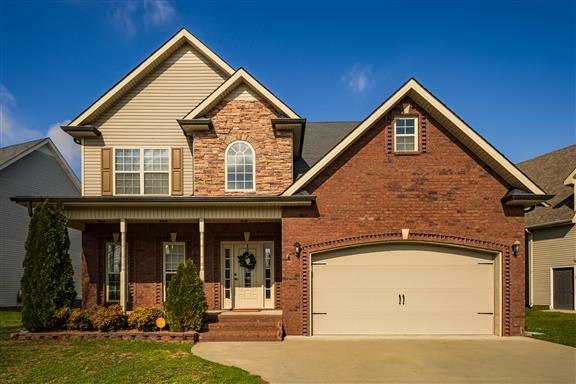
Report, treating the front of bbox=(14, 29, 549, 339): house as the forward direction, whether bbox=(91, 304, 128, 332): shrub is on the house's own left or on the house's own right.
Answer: on the house's own right

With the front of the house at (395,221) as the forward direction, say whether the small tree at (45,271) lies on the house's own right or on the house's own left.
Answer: on the house's own right

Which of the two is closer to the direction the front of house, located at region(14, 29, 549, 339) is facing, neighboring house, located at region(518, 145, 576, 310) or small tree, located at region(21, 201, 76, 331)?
the small tree

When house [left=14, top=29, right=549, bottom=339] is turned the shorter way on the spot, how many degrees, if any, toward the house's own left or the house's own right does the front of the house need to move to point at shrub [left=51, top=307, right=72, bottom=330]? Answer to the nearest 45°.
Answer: approximately 90° to the house's own right

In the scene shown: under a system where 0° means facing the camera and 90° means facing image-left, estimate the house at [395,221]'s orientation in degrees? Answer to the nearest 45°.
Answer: approximately 0°

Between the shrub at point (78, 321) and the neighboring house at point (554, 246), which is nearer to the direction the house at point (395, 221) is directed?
the shrub
